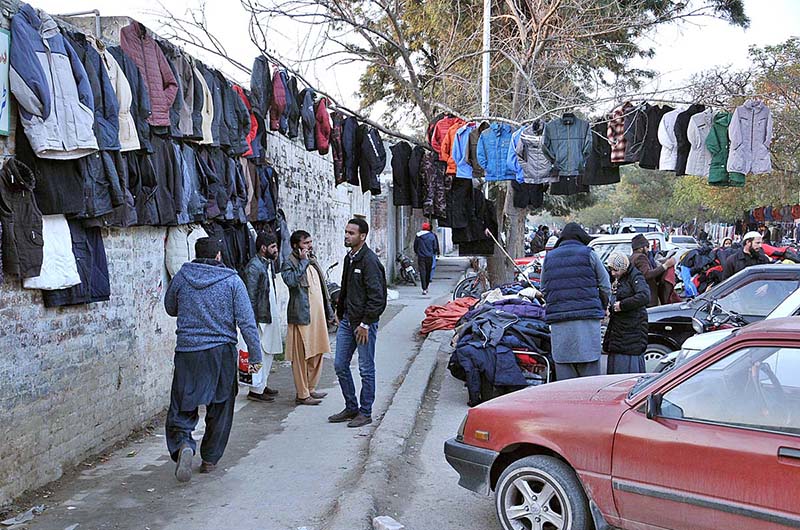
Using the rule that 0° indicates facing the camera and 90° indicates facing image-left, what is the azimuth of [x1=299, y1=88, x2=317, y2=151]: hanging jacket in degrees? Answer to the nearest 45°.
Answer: approximately 315°

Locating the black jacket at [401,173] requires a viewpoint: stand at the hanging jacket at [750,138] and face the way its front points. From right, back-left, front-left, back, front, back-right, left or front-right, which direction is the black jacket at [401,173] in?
right

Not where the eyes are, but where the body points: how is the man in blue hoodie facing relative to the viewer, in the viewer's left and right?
facing away from the viewer

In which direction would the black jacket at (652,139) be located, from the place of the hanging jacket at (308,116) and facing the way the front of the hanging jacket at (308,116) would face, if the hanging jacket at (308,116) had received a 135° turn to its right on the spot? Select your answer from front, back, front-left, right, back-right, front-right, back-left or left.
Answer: back

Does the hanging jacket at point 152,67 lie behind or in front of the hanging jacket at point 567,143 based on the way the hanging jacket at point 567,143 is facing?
in front

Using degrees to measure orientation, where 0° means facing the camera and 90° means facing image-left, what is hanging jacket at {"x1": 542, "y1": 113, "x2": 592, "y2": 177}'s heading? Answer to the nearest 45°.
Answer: approximately 0°

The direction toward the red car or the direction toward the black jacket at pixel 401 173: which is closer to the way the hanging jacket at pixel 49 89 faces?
the red car

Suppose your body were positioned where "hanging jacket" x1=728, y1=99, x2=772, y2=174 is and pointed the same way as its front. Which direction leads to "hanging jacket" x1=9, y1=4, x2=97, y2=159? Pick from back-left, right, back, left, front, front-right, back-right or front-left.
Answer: front-right

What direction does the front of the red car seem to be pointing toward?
to the viewer's left

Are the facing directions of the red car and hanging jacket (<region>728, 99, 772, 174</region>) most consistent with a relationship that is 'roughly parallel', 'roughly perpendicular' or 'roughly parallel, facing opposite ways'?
roughly perpendicular

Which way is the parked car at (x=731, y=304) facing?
to the viewer's left

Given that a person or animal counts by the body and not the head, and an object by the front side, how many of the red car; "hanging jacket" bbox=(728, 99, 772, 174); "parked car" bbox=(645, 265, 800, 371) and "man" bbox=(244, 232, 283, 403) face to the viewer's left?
2

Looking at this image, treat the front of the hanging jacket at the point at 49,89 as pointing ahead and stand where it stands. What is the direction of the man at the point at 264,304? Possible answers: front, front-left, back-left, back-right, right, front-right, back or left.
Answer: left

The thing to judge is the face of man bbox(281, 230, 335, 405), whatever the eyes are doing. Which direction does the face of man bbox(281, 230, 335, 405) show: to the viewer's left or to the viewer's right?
to the viewer's right

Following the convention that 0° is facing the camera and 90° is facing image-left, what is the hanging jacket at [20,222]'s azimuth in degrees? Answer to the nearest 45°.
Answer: approximately 315°
